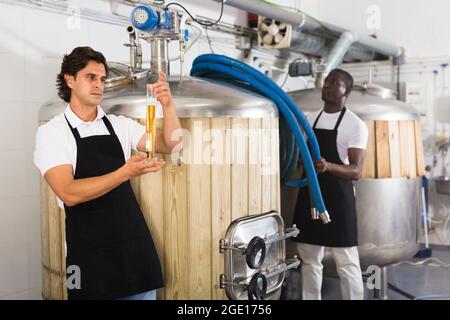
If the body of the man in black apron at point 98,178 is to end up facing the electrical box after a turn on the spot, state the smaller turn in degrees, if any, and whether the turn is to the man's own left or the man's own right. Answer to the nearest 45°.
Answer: approximately 90° to the man's own left

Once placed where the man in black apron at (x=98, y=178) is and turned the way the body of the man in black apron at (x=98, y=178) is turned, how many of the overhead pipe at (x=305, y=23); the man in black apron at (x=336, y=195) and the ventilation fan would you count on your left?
3

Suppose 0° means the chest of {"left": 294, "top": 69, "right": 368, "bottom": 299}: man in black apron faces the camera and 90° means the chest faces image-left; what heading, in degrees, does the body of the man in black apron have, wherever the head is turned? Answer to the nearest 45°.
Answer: approximately 45°

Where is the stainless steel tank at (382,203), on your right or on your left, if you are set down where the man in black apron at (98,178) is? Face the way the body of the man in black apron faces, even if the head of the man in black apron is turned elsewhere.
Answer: on your left

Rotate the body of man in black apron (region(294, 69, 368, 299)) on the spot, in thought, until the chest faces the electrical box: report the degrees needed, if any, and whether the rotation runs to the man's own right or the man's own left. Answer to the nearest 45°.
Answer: approximately 180°

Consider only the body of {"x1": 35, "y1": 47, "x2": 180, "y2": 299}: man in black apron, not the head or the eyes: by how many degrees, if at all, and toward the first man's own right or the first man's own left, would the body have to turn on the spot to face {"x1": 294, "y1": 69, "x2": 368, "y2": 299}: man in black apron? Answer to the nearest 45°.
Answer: approximately 90° to the first man's own left

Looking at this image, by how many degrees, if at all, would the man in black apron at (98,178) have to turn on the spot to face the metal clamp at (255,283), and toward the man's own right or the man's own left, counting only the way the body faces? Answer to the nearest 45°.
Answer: approximately 45° to the man's own left

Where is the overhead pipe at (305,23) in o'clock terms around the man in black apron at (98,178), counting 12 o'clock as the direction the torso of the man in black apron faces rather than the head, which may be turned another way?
The overhead pipe is roughly at 9 o'clock from the man in black apron.

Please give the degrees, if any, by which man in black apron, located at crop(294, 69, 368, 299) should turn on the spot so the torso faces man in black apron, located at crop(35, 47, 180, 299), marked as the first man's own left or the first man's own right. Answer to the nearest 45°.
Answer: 0° — they already face them

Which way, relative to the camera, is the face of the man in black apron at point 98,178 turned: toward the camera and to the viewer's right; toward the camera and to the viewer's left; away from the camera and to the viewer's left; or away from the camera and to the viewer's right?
toward the camera and to the viewer's right
